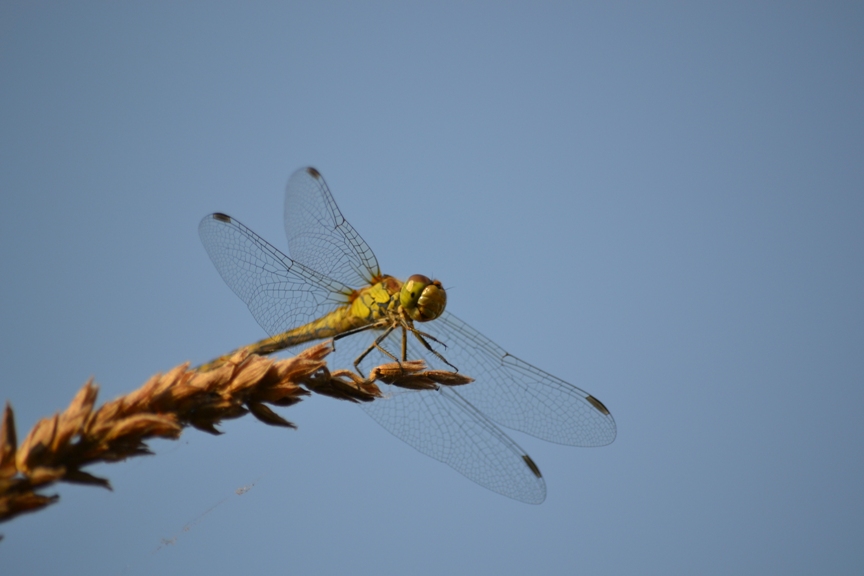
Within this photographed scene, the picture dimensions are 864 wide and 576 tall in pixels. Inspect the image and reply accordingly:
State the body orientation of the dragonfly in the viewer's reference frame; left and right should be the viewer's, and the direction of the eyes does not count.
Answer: facing the viewer and to the right of the viewer
